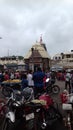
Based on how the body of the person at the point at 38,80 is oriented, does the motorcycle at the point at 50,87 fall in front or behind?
in front

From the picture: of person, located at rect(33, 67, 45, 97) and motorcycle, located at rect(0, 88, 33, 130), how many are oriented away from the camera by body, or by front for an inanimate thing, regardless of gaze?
1

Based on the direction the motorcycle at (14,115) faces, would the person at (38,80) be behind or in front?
behind

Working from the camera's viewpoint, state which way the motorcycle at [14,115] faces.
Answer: facing the viewer and to the left of the viewer
